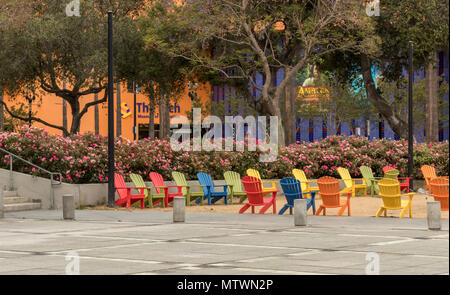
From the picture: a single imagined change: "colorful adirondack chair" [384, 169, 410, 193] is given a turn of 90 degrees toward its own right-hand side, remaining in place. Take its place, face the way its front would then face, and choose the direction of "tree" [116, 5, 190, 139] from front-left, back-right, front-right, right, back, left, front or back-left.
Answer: right

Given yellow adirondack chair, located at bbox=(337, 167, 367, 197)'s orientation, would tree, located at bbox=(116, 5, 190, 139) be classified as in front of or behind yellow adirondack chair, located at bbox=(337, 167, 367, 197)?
behind

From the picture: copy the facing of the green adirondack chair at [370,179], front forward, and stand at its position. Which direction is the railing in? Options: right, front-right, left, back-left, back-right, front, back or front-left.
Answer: right

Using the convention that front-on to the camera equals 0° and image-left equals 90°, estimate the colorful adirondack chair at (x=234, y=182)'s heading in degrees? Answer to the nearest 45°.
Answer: approximately 315°

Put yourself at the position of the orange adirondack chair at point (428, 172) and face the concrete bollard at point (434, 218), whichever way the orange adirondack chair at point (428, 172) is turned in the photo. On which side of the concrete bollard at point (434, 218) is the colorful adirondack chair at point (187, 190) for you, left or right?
right

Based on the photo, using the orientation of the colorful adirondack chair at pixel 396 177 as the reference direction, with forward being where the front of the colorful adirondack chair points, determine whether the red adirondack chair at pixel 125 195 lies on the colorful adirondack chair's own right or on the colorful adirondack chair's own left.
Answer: on the colorful adirondack chair's own right

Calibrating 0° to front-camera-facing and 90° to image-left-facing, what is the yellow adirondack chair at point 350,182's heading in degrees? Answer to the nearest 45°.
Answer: approximately 315°

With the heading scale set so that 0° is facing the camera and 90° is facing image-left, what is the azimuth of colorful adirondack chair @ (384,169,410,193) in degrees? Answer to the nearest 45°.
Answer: approximately 315°

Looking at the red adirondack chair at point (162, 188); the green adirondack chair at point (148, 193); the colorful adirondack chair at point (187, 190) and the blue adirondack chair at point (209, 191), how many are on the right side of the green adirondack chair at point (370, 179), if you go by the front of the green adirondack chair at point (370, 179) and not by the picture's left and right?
4

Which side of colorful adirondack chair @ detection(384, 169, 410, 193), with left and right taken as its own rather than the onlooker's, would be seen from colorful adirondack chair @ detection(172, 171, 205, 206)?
right
